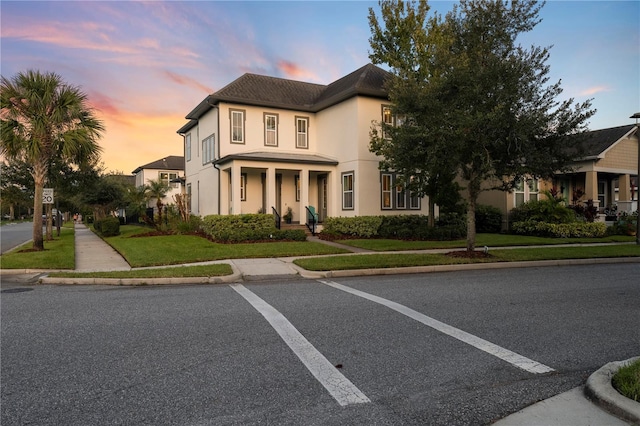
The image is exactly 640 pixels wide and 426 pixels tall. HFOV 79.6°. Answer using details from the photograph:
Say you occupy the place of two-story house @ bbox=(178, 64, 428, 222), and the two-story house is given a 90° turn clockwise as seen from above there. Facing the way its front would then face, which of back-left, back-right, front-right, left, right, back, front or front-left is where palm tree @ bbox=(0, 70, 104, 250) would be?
front

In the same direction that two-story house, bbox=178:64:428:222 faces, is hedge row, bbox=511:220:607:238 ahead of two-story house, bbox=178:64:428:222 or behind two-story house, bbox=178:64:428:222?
ahead

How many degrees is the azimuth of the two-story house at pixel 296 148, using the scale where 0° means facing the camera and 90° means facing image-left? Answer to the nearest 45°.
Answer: approximately 315°

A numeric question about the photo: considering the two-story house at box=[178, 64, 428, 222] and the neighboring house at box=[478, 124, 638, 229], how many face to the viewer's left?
0

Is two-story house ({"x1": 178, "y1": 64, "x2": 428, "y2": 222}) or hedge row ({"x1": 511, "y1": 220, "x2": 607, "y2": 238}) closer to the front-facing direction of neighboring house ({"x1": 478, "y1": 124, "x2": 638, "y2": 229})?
the hedge row

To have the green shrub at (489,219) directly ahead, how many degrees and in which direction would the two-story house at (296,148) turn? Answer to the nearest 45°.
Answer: approximately 45° to its left

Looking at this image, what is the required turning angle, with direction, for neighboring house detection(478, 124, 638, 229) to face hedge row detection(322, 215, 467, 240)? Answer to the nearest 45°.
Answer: approximately 90° to its right

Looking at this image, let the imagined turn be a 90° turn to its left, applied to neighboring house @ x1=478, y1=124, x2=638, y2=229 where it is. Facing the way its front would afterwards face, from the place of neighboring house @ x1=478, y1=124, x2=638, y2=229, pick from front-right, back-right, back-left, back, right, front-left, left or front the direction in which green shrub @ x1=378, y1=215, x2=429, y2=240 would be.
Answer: back

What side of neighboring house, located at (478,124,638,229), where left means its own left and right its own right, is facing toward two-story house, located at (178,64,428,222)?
right

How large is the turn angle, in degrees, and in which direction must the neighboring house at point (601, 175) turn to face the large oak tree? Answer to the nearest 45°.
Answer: approximately 45° to its right

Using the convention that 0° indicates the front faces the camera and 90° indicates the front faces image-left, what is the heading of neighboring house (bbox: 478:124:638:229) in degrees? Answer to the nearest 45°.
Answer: approximately 315°

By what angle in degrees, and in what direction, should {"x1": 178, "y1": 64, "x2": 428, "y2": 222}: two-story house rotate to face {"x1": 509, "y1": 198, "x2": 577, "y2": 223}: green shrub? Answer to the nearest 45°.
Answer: approximately 45° to its left

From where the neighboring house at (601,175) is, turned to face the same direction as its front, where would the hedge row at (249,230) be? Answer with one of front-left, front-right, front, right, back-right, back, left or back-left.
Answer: right
